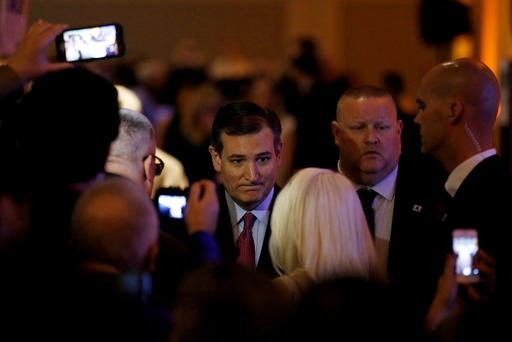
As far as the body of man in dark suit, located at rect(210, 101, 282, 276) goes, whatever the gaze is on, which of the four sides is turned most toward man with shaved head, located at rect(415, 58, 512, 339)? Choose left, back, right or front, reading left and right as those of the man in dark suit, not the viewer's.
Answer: left

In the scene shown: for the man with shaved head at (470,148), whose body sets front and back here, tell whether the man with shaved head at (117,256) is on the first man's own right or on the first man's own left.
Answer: on the first man's own left

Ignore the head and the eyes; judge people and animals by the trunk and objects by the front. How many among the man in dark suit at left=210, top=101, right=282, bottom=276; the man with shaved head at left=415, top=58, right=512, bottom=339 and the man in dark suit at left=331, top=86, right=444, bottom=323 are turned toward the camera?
2

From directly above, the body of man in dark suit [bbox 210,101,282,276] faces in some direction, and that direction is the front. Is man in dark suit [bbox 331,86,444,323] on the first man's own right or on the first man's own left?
on the first man's own left

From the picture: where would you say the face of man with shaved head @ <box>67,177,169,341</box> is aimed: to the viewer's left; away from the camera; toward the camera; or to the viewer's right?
away from the camera

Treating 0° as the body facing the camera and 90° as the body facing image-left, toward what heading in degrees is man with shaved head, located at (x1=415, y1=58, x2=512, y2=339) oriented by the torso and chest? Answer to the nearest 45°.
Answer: approximately 90°

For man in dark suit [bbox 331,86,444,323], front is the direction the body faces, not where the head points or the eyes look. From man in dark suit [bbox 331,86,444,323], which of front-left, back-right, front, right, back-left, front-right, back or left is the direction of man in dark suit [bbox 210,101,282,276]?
right

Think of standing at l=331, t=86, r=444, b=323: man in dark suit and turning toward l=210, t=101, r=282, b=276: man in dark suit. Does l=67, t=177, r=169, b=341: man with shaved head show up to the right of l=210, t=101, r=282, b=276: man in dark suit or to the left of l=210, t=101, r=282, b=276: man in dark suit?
left

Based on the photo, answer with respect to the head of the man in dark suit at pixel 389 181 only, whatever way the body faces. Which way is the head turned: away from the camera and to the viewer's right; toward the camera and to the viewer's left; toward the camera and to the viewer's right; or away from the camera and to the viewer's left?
toward the camera and to the viewer's left

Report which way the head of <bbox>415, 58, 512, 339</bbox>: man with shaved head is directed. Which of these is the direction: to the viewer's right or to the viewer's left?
to the viewer's left
